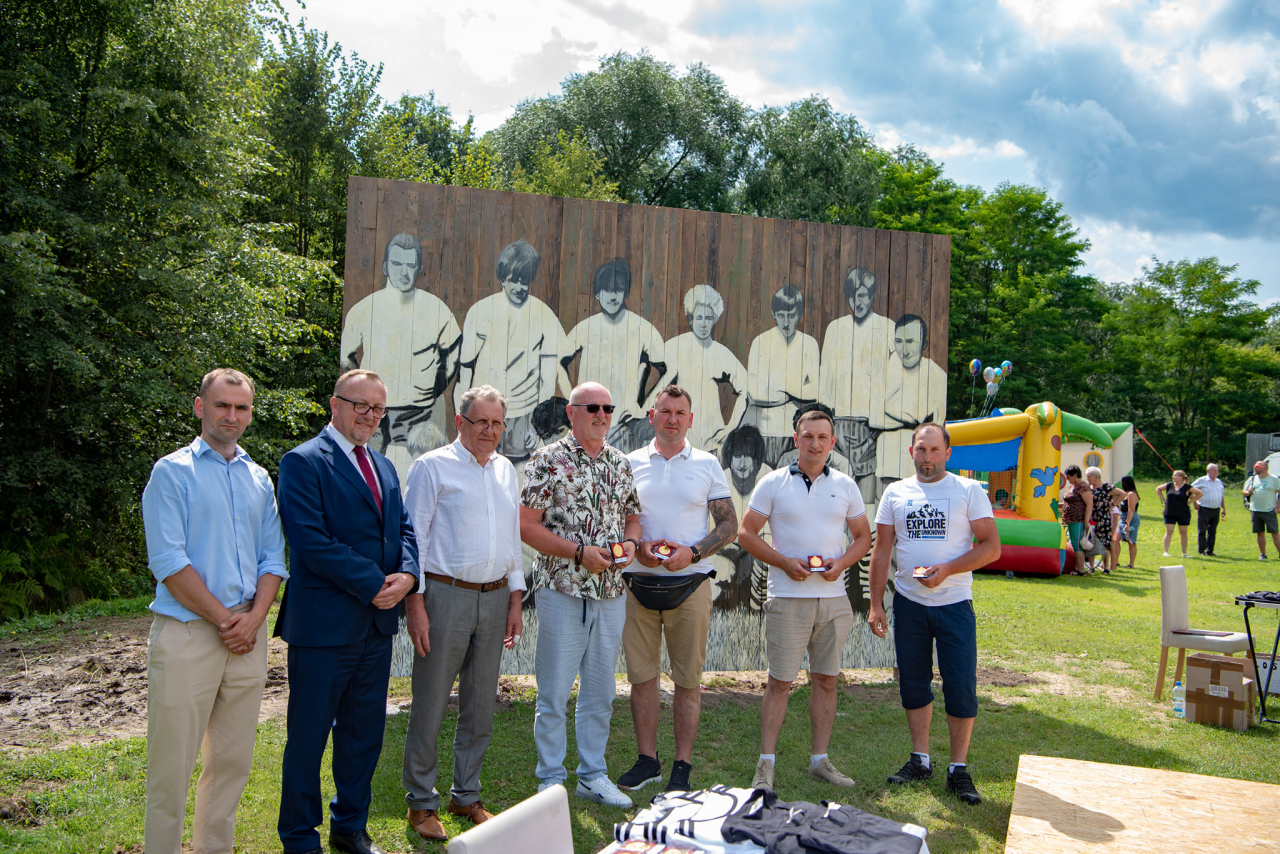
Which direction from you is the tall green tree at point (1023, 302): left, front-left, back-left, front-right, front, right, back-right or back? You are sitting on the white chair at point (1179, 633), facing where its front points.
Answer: left

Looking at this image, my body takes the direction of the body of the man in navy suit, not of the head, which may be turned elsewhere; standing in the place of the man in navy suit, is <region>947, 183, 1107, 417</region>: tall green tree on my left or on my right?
on my left

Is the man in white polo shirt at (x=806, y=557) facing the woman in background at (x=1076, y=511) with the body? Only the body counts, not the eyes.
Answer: no

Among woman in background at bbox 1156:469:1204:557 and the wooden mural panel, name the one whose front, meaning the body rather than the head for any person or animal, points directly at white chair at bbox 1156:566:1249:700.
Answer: the woman in background

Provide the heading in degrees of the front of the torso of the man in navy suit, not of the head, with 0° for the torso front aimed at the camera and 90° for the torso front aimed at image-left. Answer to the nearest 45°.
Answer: approximately 315°

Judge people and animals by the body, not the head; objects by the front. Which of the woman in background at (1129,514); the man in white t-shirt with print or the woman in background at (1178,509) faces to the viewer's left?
the woman in background at (1129,514)

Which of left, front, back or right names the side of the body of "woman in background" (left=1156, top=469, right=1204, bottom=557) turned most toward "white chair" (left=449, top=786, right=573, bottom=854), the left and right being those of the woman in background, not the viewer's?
front

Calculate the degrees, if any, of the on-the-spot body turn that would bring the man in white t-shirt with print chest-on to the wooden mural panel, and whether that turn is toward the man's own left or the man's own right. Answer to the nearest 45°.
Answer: approximately 135° to the man's own right

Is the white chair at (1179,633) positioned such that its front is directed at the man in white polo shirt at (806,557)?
no

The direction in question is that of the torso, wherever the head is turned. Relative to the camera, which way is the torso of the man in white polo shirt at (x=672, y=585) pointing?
toward the camera

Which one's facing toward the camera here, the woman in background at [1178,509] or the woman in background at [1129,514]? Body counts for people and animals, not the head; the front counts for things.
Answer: the woman in background at [1178,509]

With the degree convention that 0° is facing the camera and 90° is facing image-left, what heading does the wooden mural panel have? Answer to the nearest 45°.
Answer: approximately 0°

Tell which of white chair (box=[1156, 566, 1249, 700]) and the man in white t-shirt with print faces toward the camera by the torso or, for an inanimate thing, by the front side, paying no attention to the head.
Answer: the man in white t-shirt with print

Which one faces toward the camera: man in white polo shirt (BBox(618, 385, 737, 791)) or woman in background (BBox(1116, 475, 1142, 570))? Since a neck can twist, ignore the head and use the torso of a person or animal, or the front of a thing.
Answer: the man in white polo shirt

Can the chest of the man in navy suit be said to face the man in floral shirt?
no

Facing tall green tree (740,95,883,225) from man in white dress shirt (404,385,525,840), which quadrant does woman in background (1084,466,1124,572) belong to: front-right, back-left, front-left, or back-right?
front-right
